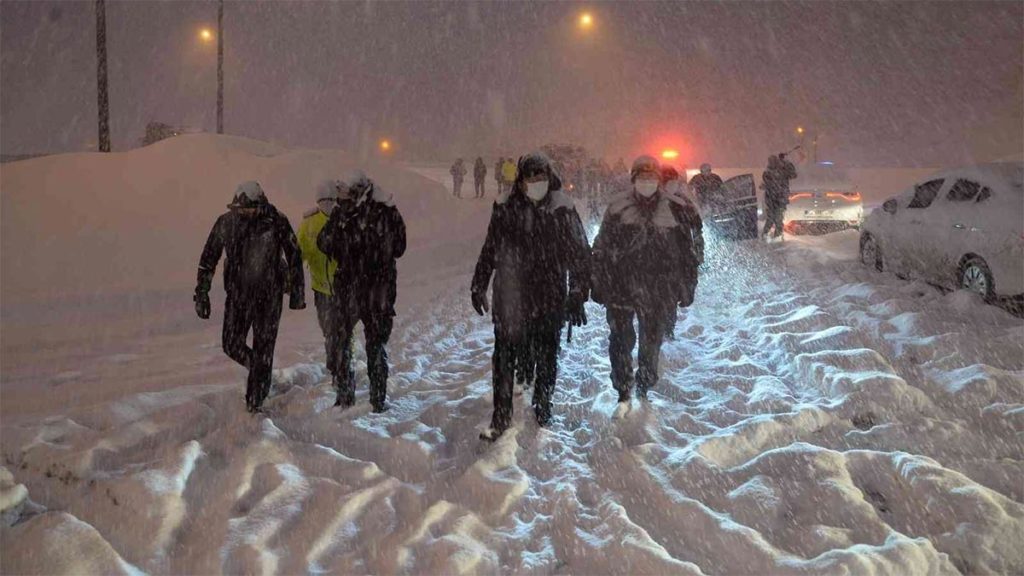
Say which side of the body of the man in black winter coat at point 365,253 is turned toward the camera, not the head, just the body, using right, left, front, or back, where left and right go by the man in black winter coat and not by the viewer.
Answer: front

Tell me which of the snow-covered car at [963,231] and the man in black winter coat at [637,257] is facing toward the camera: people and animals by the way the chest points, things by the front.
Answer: the man in black winter coat

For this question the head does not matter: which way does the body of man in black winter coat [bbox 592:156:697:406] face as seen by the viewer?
toward the camera

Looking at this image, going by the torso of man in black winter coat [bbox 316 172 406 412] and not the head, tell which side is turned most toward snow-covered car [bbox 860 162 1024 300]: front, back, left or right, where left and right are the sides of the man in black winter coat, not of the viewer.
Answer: left

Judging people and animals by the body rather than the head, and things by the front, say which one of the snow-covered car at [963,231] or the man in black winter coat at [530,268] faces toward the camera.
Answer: the man in black winter coat

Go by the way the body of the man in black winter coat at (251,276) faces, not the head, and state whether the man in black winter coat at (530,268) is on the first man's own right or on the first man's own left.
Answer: on the first man's own left

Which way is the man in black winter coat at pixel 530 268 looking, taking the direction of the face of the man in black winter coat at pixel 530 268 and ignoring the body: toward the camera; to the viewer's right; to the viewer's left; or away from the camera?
toward the camera

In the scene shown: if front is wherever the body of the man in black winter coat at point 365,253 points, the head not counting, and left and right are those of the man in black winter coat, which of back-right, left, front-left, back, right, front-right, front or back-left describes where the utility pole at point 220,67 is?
back

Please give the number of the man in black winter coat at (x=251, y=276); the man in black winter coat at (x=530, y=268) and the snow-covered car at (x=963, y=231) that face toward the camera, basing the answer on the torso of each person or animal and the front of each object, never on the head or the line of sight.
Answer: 2

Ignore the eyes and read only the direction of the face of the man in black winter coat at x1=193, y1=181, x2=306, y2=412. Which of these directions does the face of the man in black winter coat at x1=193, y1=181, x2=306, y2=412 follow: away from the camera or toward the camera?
toward the camera

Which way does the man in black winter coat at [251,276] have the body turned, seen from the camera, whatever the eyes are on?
toward the camera

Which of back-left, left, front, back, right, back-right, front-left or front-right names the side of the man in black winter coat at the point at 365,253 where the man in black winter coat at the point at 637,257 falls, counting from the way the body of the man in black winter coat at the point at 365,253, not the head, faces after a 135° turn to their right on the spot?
back-right

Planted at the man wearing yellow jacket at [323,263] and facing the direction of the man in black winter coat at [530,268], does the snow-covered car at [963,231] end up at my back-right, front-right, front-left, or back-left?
front-left

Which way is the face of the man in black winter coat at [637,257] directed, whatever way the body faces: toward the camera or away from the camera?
toward the camera

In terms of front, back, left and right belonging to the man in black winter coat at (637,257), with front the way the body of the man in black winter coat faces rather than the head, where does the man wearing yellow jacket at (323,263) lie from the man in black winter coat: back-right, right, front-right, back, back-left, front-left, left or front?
right
